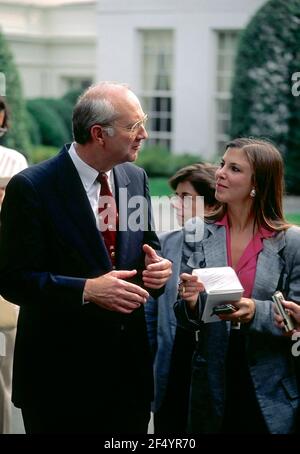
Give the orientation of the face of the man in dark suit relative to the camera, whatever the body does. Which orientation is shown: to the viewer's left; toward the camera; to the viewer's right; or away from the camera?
to the viewer's right

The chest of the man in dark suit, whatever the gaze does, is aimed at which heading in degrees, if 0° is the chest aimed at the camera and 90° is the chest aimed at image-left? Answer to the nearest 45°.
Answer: approximately 315°

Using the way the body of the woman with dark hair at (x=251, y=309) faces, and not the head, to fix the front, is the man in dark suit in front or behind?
in front

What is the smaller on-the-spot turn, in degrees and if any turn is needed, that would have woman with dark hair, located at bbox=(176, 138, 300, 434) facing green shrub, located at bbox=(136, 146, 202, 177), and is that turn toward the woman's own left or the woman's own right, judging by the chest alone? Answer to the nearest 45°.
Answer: approximately 135° to the woman's own right

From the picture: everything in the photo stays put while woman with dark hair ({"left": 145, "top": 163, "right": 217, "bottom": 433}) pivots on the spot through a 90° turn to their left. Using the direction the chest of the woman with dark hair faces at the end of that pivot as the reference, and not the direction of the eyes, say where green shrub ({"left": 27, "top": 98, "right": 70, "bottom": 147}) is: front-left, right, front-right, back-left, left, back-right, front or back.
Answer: back-left

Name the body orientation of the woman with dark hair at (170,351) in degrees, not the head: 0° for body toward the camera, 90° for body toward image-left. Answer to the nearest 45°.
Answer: approximately 45°

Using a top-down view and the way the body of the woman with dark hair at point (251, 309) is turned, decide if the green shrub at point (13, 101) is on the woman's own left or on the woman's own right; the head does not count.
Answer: on the woman's own right

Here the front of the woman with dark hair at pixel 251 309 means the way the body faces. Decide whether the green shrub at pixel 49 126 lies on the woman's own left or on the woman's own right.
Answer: on the woman's own right

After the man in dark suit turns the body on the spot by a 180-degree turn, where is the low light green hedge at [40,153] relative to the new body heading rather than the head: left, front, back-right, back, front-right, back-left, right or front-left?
front-right

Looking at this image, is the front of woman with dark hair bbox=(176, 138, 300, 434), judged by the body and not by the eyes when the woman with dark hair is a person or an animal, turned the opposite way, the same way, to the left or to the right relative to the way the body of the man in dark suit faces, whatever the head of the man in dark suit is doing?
to the right

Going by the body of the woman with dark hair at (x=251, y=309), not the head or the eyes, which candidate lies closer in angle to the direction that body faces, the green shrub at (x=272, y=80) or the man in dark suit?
the man in dark suit

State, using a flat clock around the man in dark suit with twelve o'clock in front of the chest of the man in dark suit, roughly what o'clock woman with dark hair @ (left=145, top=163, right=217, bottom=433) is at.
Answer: The woman with dark hair is roughly at 9 o'clock from the man in dark suit.
